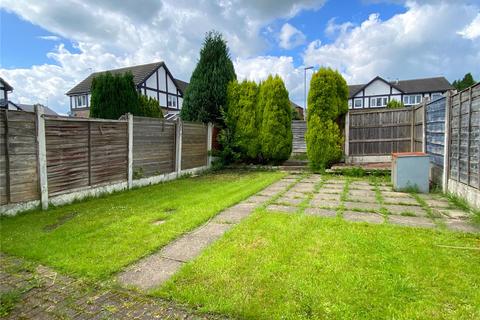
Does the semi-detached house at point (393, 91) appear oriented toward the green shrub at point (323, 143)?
yes

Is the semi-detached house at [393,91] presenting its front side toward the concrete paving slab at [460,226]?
yes

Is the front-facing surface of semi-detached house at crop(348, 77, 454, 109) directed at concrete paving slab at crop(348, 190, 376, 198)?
yes

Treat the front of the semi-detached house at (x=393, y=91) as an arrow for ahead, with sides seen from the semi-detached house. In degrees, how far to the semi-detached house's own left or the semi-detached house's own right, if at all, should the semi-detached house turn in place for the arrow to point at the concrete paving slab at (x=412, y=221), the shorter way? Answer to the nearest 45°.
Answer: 0° — it already faces it

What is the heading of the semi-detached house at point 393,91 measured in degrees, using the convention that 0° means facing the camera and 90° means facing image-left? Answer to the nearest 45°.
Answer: approximately 0°

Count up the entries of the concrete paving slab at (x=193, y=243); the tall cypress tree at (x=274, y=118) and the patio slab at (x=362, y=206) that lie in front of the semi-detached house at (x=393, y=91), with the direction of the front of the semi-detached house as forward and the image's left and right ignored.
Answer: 3

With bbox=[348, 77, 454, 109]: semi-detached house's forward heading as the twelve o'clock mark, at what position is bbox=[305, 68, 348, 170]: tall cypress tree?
The tall cypress tree is roughly at 12 o'clock from the semi-detached house.

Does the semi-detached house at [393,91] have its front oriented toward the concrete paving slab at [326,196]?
yes

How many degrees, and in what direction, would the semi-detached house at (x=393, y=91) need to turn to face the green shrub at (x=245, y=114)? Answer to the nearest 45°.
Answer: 0° — it already faces it

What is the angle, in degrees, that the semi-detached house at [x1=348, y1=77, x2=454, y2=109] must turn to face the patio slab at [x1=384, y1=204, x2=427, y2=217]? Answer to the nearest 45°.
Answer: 0° — it already faces it
